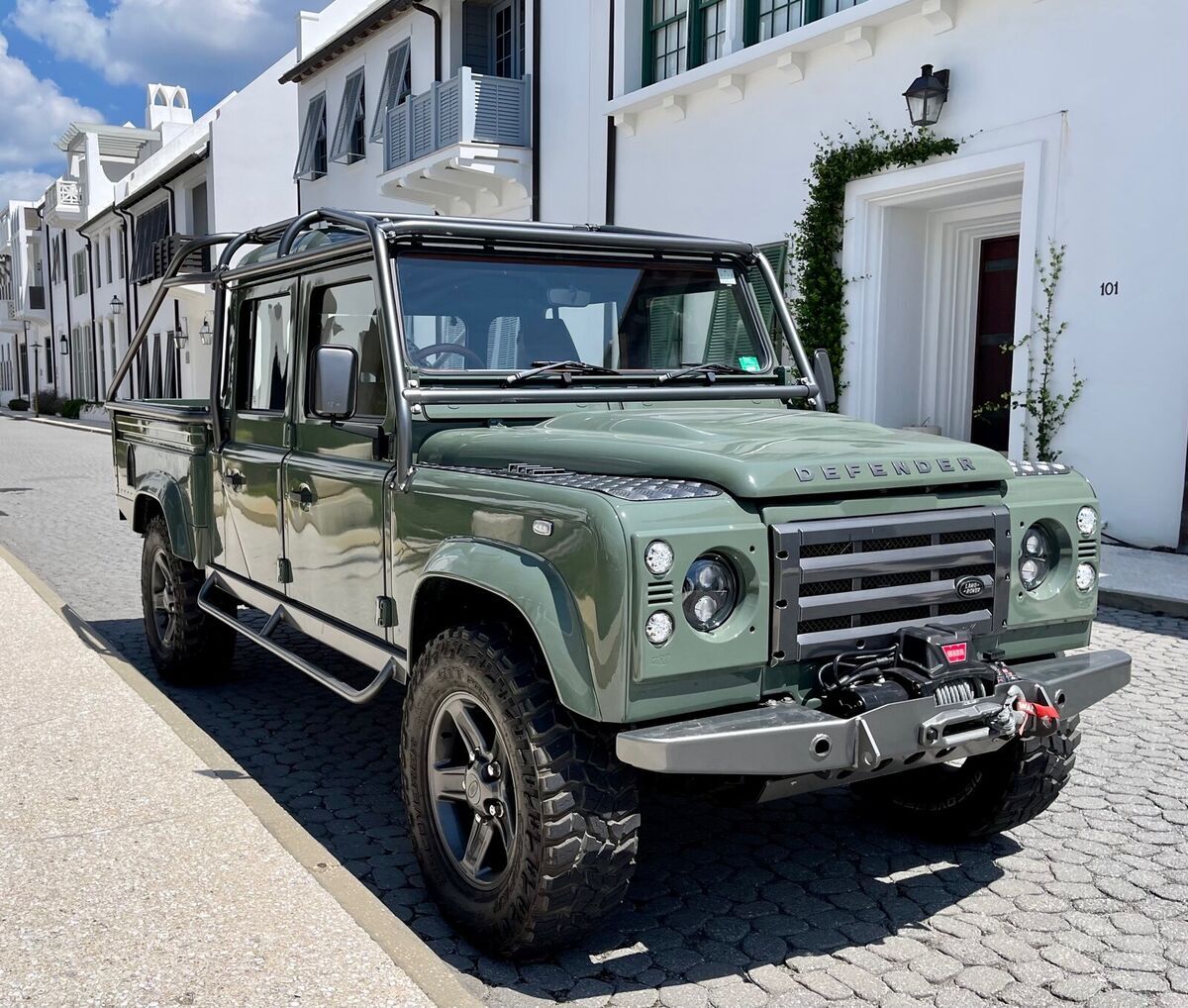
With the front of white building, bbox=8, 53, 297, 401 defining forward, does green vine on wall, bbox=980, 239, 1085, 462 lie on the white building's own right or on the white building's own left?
on the white building's own left

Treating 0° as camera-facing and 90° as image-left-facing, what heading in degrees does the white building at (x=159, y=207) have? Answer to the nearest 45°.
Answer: approximately 45°

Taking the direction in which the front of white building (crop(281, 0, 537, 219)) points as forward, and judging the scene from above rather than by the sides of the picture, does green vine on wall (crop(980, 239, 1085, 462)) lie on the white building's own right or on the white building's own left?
on the white building's own left

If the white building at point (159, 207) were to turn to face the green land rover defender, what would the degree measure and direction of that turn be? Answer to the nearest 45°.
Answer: approximately 45° to its left

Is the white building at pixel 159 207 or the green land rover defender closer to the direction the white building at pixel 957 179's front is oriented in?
the green land rover defender

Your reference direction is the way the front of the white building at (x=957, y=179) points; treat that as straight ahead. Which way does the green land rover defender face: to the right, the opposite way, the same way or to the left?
to the left

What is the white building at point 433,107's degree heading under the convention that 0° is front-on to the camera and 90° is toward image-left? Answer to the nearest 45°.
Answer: approximately 45°

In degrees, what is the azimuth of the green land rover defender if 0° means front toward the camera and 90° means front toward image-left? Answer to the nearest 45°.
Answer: approximately 315°

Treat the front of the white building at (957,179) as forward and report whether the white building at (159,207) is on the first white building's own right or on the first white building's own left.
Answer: on the first white building's own right

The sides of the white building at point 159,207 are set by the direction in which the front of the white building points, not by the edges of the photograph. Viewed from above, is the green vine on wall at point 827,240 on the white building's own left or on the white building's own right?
on the white building's own left

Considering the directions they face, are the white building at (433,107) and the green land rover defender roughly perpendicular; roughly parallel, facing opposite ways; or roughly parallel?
roughly perpendicular

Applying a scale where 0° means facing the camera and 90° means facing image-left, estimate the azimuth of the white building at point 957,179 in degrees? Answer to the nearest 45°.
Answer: approximately 45°
